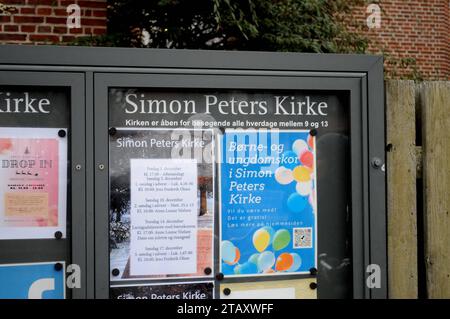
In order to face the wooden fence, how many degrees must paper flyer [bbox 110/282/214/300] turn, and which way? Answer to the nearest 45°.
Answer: approximately 90° to its left

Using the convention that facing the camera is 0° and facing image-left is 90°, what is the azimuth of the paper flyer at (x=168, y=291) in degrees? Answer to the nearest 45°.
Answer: approximately 0°

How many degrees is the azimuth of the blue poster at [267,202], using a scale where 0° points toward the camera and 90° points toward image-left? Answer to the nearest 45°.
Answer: approximately 0°

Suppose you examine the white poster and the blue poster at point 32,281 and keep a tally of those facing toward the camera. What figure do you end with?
2
